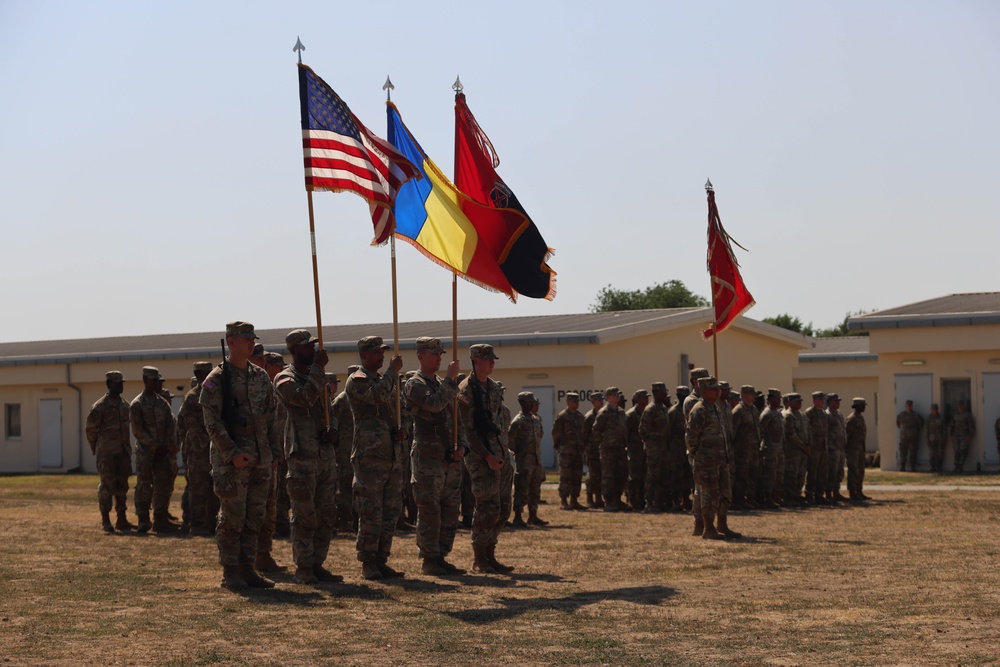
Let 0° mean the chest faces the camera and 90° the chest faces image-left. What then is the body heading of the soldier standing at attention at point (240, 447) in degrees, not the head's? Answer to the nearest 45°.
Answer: approximately 315°

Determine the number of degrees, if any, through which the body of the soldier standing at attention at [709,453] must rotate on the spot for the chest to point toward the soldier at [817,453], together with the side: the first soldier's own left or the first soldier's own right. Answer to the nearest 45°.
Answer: approximately 135° to the first soldier's own left

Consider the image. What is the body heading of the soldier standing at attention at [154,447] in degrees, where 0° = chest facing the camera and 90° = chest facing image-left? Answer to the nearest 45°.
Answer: approximately 315°

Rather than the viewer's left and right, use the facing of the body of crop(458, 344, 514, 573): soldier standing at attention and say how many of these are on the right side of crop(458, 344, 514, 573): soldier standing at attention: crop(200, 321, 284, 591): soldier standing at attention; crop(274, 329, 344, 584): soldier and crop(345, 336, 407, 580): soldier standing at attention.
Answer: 3

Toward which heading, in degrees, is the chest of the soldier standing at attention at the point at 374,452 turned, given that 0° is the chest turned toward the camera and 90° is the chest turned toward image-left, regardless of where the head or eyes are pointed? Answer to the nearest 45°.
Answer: approximately 315°

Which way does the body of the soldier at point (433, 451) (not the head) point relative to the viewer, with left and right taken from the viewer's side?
facing the viewer and to the right of the viewer

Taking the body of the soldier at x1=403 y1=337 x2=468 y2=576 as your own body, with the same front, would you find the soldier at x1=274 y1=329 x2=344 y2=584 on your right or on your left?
on your right

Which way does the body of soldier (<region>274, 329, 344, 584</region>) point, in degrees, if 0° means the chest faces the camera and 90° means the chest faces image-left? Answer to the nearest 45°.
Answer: approximately 315°

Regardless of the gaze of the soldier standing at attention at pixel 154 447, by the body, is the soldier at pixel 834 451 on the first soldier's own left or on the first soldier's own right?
on the first soldier's own left
